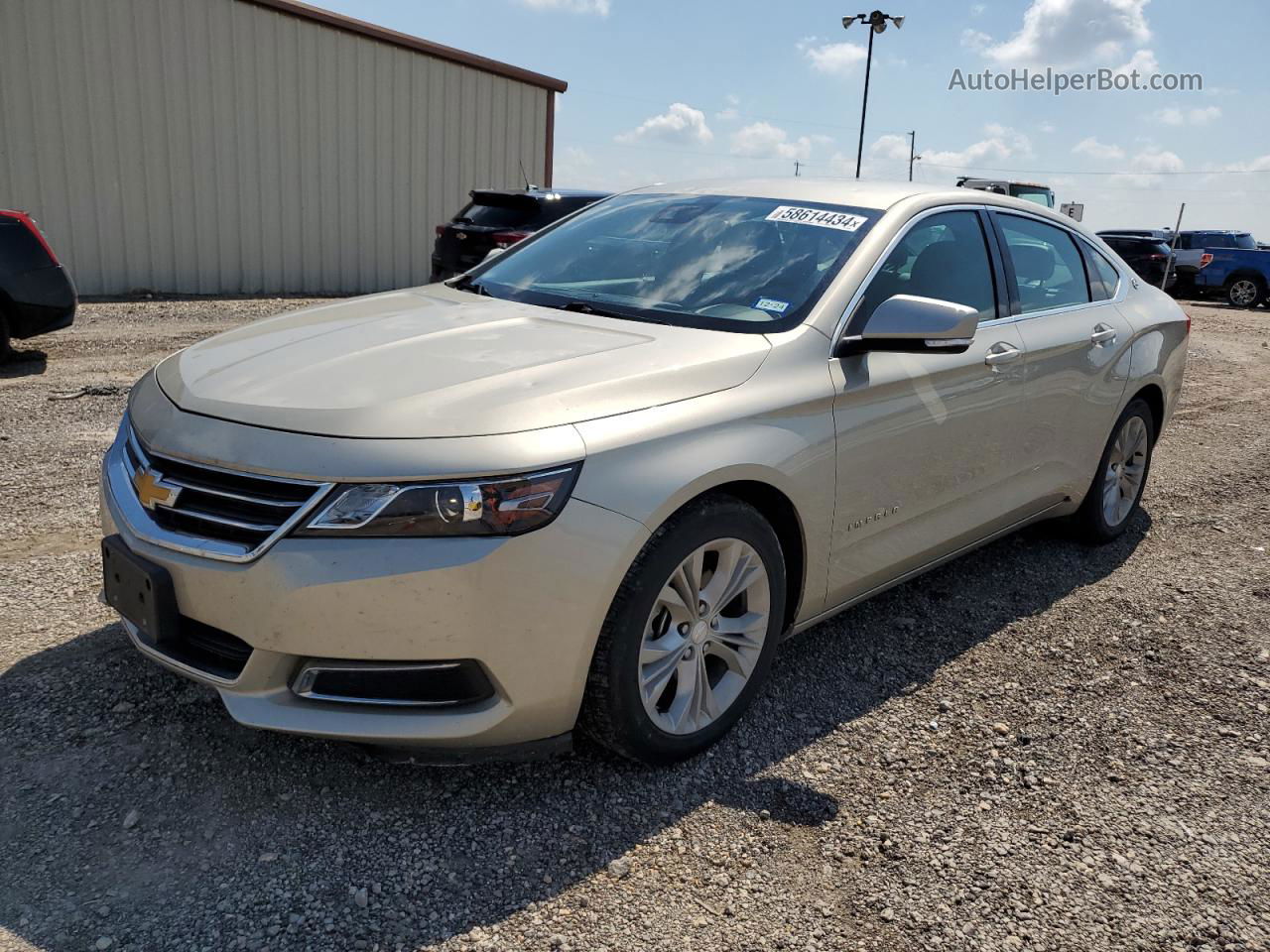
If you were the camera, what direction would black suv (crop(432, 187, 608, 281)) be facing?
facing away from the viewer and to the right of the viewer

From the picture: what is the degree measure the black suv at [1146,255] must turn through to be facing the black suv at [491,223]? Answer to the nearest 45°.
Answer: approximately 135° to its left

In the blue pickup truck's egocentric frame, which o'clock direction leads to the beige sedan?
The beige sedan is roughly at 3 o'clock from the blue pickup truck.

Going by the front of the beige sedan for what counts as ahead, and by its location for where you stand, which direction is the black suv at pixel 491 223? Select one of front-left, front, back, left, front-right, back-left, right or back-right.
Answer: back-right

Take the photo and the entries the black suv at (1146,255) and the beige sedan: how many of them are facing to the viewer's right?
0

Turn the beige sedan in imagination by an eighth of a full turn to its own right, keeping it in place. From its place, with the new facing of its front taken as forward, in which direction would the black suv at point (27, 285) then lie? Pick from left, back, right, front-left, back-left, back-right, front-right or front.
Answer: front-right

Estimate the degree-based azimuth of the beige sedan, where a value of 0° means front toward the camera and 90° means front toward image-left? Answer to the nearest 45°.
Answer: approximately 45°

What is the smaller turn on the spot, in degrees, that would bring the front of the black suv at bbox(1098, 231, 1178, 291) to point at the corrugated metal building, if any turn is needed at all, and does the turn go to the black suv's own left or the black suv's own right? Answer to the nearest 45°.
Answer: approximately 90° to the black suv's own left

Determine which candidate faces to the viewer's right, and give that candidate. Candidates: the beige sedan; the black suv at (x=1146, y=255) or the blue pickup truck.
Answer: the blue pickup truck

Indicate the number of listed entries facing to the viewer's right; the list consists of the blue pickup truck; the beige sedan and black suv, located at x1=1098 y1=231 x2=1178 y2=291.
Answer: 1

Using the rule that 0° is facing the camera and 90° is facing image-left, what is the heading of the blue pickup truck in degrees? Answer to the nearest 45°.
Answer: approximately 270°

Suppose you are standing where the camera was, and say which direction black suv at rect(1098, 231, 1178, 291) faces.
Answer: facing away from the viewer and to the left of the viewer
